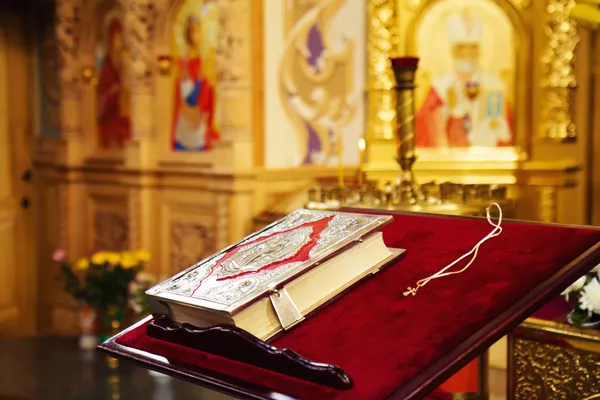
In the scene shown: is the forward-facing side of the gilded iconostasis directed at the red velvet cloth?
yes

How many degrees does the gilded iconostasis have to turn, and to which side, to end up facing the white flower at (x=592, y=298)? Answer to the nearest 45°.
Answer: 0° — it already faces it

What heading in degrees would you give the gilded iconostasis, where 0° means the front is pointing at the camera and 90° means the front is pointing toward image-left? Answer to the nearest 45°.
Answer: approximately 0°

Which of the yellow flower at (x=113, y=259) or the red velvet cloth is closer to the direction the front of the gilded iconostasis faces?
the red velvet cloth

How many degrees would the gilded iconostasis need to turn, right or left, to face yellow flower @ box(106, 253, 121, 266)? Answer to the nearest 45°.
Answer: approximately 90° to its right
